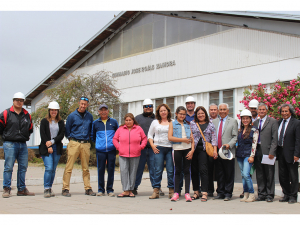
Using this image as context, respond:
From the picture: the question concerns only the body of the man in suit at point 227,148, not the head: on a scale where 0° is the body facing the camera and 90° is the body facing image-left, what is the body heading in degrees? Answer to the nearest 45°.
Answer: approximately 45°

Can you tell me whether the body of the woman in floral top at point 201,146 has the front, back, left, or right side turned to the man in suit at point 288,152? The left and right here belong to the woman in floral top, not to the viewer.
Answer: left

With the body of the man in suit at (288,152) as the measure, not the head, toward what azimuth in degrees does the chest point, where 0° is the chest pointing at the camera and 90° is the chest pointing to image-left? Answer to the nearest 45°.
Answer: approximately 45°

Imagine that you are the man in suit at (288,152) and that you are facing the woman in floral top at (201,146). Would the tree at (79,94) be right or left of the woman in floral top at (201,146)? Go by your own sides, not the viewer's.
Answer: right

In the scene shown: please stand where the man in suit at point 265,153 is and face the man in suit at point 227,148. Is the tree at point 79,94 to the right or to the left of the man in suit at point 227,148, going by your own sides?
right
